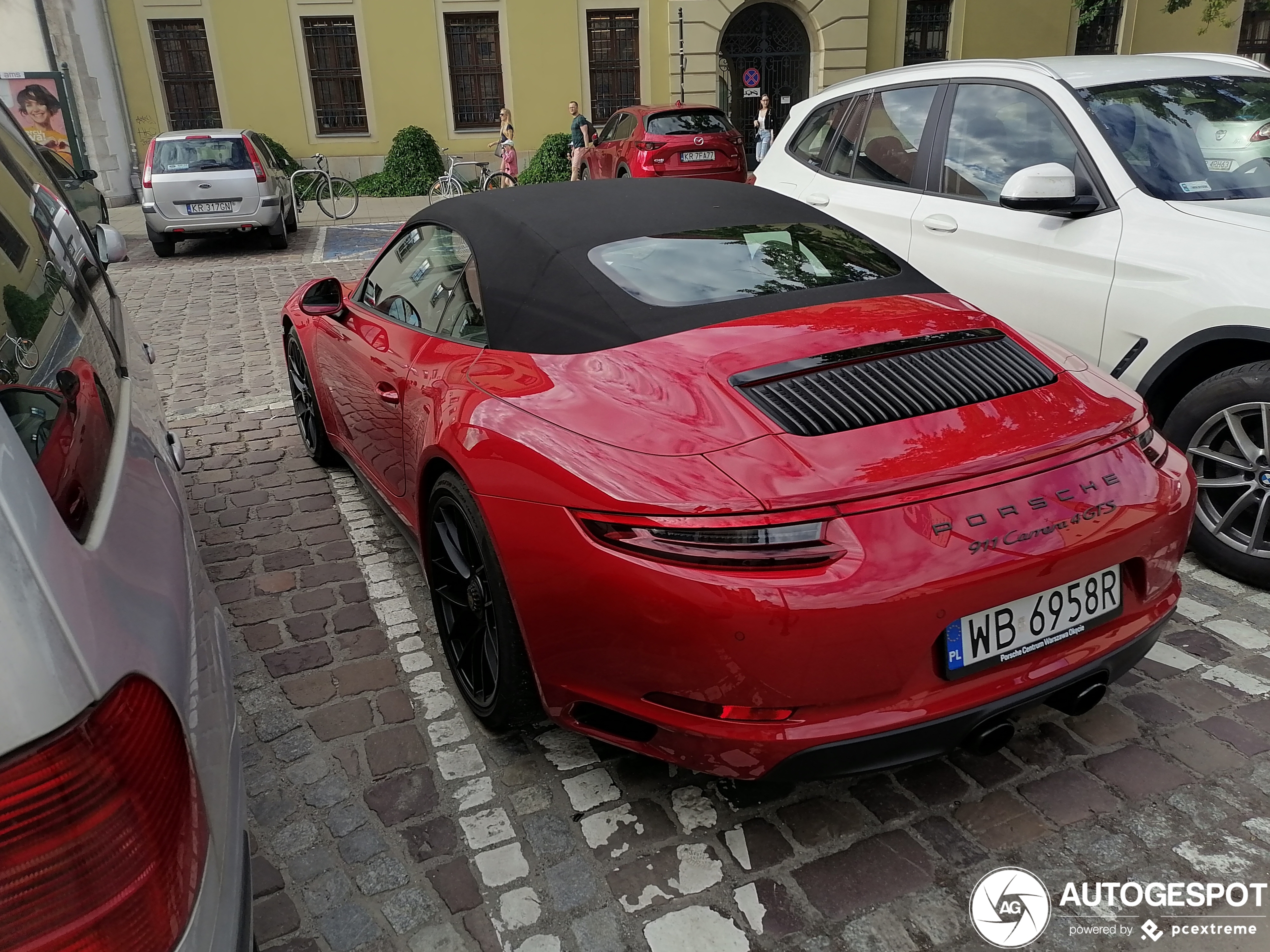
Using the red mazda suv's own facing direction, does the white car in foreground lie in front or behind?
behind

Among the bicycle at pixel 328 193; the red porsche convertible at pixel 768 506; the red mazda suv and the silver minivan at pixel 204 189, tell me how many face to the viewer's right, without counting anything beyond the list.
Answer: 1

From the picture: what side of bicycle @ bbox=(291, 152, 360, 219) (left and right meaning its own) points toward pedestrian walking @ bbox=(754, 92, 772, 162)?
front

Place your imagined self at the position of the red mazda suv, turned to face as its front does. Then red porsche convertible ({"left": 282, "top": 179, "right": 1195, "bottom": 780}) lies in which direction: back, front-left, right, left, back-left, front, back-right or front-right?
back-left

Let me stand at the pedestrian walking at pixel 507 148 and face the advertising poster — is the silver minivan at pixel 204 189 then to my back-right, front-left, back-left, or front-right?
front-left

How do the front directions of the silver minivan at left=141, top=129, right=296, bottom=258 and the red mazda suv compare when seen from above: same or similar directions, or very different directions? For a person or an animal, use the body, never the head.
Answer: same or similar directions

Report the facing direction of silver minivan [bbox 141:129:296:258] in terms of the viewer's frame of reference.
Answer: facing away from the viewer

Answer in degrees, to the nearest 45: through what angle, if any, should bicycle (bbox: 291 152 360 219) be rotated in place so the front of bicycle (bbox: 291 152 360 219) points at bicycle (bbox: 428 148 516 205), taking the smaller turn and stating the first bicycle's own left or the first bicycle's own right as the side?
0° — it already faces it

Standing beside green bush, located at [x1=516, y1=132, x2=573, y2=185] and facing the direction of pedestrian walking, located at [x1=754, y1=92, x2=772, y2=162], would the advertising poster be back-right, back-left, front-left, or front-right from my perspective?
back-right

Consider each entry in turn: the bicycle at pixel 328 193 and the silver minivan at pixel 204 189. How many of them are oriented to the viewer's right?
1

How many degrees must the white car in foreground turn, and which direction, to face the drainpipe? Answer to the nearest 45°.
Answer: approximately 180°

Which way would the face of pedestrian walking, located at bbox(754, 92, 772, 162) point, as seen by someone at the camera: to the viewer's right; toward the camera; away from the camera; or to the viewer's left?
toward the camera

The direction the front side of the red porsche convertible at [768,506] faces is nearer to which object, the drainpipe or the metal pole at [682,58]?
the drainpipe

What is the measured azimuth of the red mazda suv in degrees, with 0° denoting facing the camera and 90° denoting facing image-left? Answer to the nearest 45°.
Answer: approximately 135°

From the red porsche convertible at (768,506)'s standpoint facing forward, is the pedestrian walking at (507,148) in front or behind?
in front

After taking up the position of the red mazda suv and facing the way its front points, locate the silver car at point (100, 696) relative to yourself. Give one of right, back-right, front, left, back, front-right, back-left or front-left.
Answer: back-left

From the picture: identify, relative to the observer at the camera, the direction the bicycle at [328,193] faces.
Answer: facing to the right of the viewer

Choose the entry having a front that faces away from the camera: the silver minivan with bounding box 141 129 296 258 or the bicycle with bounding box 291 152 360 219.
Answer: the silver minivan
